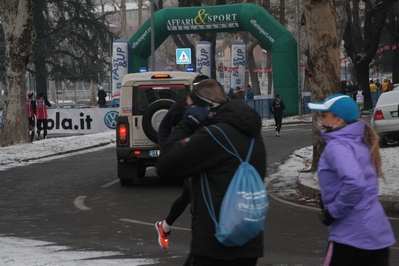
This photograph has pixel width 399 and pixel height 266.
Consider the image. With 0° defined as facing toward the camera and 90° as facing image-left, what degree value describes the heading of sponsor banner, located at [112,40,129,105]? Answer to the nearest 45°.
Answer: approximately 0°

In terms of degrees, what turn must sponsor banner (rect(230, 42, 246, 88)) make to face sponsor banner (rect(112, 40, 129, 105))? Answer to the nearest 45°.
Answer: approximately 45° to its right

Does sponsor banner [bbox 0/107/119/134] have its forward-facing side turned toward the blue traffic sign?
no

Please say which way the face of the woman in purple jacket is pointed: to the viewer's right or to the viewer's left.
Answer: to the viewer's left

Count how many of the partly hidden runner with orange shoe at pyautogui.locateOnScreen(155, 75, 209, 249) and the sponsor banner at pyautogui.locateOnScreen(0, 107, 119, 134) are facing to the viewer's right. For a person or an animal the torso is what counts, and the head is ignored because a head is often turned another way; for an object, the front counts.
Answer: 1

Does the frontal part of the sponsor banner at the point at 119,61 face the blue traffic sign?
no

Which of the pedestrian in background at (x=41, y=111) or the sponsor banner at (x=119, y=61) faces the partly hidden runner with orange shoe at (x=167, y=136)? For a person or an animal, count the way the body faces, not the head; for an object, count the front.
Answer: the sponsor banner

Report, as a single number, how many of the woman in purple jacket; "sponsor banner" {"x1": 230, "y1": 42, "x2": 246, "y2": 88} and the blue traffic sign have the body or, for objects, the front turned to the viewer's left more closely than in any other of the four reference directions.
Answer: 1

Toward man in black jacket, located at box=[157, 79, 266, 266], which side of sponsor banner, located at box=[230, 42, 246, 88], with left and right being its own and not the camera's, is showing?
front

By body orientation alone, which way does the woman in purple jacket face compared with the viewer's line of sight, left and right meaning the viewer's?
facing to the left of the viewer

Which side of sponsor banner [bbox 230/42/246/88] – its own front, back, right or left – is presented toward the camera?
front
